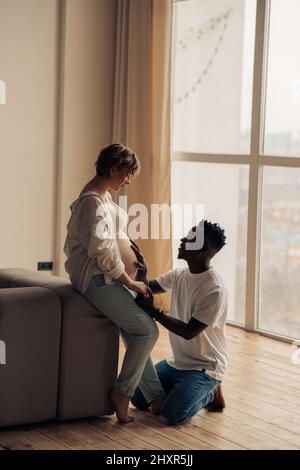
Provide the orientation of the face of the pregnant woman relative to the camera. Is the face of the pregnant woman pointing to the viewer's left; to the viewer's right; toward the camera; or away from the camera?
to the viewer's right

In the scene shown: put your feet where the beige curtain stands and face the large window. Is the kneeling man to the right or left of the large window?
right

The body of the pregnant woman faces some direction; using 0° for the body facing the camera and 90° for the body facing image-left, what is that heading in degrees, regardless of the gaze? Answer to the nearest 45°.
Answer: approximately 270°

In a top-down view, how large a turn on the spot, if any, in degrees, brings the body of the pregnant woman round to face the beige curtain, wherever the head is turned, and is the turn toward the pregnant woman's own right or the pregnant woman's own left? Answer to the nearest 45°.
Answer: approximately 90° to the pregnant woman's own left

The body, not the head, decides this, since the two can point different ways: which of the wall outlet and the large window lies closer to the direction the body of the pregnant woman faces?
the large window

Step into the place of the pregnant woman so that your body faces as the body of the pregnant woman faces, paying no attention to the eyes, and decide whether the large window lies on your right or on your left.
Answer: on your left

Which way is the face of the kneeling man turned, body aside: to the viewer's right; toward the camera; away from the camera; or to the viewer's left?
to the viewer's left
